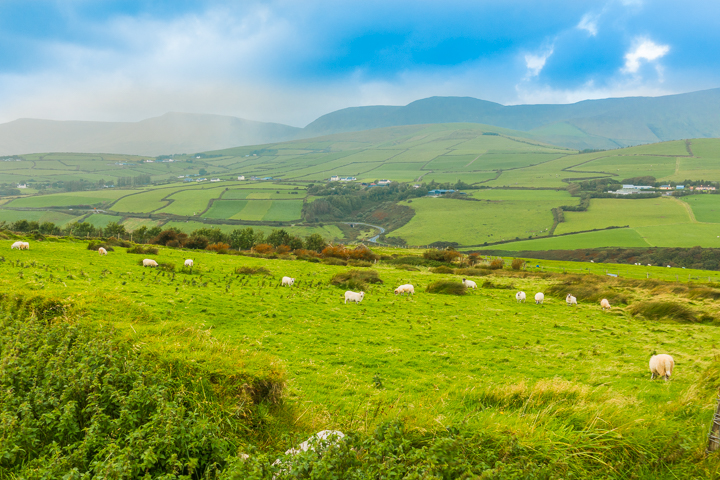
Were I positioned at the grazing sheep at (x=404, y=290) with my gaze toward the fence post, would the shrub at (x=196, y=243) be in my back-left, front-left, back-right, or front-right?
back-right

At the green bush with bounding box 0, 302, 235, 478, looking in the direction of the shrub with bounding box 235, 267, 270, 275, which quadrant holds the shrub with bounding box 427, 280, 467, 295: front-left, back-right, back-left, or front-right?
front-right

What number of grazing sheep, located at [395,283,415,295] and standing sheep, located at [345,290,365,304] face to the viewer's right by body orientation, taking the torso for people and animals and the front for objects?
1

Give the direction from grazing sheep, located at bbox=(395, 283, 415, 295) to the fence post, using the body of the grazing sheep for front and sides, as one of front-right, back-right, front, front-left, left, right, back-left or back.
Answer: left

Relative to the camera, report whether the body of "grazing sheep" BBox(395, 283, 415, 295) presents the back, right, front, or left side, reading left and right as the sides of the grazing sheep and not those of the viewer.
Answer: left
